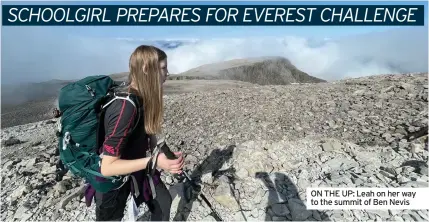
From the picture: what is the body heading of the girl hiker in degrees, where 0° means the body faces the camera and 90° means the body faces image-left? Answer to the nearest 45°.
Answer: approximately 270°

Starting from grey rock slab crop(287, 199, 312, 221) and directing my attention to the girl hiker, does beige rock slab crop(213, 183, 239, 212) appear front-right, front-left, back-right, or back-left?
front-right

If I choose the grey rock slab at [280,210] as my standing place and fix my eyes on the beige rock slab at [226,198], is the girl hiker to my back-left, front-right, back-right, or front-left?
front-left
